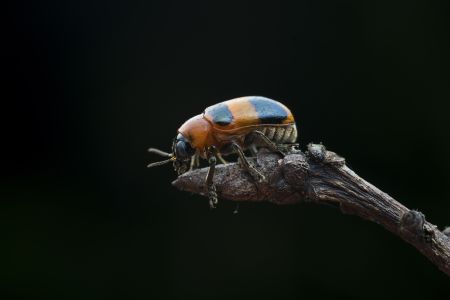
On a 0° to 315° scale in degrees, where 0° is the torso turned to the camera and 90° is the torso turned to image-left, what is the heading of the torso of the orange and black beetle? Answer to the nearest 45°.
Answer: approximately 90°
